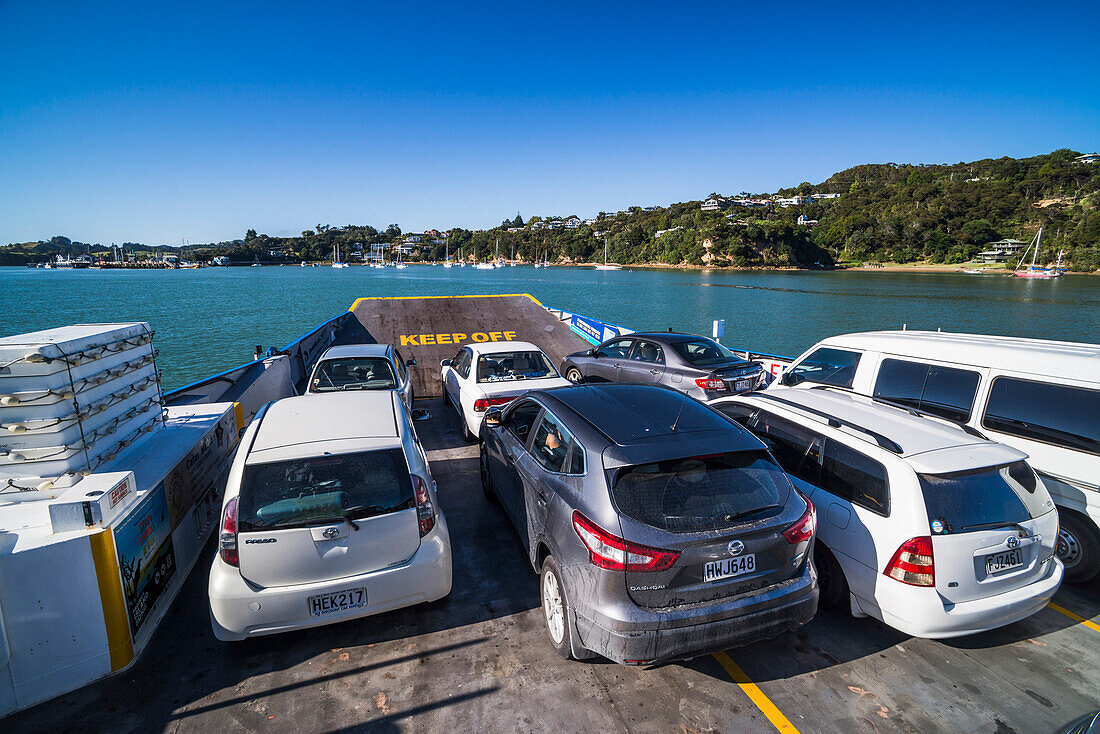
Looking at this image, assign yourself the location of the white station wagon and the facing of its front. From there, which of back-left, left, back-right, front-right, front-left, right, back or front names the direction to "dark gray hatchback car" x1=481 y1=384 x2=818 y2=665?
left

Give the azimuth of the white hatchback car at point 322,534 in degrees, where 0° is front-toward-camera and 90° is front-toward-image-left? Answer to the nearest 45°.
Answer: approximately 180°

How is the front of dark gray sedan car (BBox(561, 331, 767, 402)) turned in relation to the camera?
facing away from the viewer and to the left of the viewer

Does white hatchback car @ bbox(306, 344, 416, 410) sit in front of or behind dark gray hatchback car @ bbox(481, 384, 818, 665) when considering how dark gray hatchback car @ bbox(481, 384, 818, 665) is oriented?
in front

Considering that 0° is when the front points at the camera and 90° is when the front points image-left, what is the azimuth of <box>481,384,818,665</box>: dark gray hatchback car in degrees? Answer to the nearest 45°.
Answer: approximately 135°

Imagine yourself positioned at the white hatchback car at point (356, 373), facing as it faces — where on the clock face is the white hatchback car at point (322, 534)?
the white hatchback car at point (322, 534) is roughly at 6 o'clock from the white hatchback car at point (356, 373).

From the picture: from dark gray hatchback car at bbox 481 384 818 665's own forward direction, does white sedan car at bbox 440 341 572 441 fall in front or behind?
in front

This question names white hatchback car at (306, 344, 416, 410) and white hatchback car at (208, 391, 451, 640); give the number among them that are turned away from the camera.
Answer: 2

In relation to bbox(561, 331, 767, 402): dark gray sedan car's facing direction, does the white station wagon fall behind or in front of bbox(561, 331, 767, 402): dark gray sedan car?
behind

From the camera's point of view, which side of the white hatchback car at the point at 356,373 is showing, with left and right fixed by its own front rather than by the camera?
back

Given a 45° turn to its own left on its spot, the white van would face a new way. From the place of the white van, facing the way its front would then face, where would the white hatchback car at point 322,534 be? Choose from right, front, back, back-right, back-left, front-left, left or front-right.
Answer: front-left
